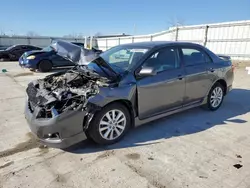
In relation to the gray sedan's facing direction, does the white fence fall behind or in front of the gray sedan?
behind

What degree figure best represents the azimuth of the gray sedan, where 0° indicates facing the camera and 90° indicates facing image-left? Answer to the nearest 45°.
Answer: approximately 45°

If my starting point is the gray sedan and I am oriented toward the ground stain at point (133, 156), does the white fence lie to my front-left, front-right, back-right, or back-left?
back-left
